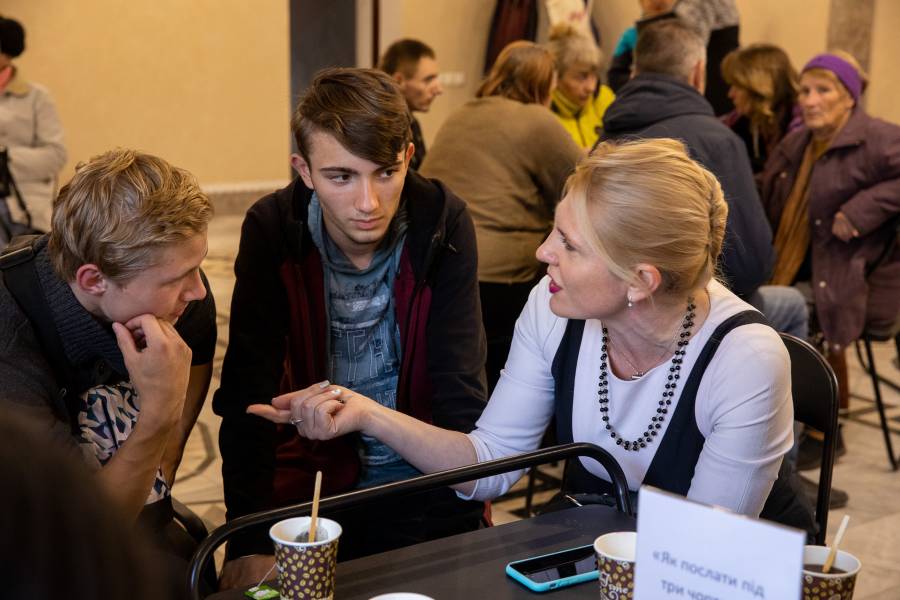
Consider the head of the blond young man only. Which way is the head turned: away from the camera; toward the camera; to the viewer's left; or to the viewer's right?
to the viewer's right

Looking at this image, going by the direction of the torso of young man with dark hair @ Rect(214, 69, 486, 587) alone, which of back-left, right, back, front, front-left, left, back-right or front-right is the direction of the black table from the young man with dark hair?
front

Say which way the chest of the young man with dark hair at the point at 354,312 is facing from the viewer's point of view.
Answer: toward the camera

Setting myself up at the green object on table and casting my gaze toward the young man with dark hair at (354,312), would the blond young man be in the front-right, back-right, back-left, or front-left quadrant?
front-left

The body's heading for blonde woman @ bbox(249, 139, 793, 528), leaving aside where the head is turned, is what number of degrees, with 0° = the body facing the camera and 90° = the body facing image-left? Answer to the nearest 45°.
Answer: approximately 45°

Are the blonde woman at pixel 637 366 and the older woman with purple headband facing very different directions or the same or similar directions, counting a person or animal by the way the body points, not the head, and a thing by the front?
same or similar directions

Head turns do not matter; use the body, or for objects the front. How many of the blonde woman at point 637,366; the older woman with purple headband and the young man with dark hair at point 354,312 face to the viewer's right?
0

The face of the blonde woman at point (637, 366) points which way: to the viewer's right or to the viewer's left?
to the viewer's left

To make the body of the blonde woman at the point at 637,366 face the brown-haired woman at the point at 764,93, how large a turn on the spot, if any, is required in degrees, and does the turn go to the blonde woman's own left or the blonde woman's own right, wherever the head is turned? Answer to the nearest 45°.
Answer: approximately 135° to the blonde woman's own right

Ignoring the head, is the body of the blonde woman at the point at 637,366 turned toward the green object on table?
yes

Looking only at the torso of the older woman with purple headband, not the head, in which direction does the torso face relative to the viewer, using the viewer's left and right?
facing the viewer and to the left of the viewer
